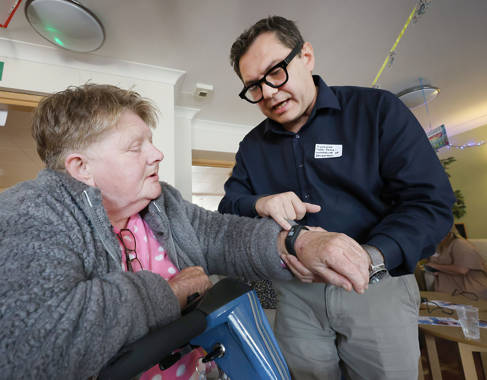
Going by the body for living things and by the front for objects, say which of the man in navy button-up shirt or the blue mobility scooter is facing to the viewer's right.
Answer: the blue mobility scooter

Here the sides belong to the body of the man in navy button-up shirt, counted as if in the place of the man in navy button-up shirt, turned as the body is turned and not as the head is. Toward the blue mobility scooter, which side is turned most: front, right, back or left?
front

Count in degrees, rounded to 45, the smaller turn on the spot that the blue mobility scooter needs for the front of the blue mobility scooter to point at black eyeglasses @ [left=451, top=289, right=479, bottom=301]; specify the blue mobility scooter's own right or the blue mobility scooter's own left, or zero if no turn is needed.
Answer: approximately 45° to the blue mobility scooter's own left

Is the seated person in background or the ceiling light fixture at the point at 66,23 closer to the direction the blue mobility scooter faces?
the seated person in background

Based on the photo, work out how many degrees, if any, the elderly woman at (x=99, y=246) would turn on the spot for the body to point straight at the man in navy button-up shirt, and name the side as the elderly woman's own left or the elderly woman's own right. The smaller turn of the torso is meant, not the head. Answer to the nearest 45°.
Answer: approximately 45° to the elderly woman's own left

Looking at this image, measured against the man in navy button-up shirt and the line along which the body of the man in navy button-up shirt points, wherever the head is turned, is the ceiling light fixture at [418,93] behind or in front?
behind

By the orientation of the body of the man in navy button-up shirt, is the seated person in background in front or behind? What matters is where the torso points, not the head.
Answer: behind

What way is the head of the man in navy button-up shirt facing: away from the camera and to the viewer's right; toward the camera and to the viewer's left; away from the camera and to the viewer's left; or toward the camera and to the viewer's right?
toward the camera and to the viewer's left

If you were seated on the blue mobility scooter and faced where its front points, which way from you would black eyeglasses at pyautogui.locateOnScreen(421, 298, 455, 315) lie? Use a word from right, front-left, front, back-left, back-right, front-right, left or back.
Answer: front-left

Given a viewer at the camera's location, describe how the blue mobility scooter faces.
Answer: facing to the right of the viewer

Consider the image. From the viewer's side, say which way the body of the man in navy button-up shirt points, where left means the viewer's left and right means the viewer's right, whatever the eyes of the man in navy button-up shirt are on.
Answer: facing the viewer and to the left of the viewer

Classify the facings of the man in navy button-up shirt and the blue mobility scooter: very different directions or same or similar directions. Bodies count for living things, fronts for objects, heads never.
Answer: very different directions

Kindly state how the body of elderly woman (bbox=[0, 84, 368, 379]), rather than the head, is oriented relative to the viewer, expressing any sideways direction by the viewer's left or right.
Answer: facing the viewer and to the right of the viewer
